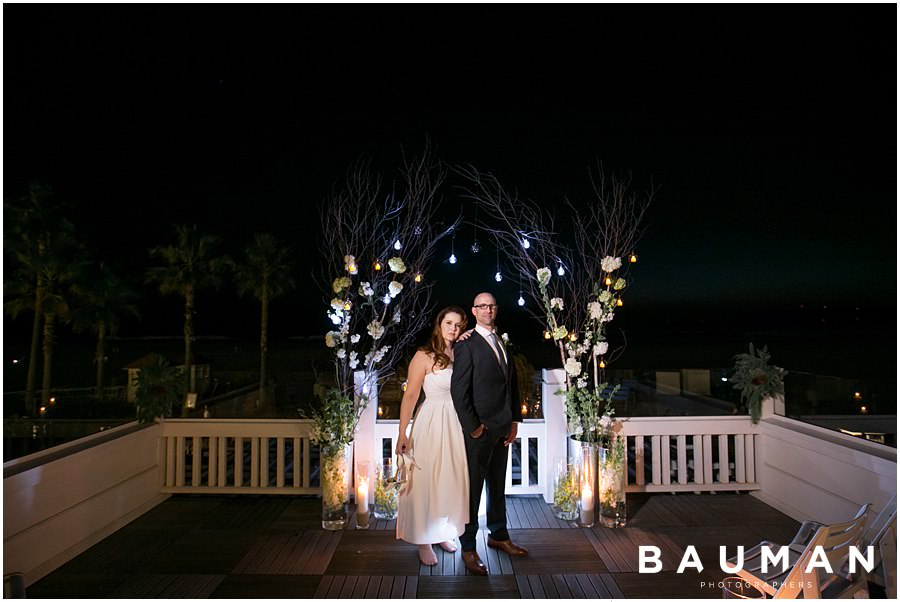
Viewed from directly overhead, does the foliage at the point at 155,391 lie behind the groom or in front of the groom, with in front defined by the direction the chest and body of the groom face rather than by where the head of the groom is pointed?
behind

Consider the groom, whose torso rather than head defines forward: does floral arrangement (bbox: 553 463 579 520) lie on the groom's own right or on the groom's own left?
on the groom's own left

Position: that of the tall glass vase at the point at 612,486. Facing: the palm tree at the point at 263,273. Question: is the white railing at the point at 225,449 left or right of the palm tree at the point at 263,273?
left

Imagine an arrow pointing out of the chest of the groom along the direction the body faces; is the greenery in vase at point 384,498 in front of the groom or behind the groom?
behind

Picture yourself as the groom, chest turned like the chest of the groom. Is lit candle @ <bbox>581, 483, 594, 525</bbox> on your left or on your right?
on your left

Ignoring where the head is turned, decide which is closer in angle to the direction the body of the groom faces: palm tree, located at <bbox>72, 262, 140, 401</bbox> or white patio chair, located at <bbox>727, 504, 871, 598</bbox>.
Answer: the white patio chair

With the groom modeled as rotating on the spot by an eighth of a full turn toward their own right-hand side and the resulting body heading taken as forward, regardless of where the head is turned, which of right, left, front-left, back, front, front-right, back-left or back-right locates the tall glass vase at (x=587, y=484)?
back-left

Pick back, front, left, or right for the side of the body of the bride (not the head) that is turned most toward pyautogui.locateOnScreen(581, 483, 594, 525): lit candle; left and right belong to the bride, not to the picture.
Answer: left

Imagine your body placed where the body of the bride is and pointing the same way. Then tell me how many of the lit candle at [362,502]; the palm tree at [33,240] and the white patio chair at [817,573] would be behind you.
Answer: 2

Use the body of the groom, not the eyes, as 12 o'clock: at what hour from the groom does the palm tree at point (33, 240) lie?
The palm tree is roughly at 6 o'clock from the groom.

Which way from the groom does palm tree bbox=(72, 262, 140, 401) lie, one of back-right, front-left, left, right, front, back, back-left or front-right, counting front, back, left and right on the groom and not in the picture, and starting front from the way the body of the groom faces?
back

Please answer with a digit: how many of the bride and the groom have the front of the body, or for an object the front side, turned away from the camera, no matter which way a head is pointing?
0

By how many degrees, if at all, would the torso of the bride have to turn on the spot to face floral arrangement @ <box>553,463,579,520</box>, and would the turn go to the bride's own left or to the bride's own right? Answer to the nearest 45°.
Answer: approximately 90° to the bride's own left

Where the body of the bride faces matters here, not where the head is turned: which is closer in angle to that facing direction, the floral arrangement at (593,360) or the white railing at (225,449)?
the floral arrangement

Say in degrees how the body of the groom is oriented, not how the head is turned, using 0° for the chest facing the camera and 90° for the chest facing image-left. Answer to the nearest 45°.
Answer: approximately 315°

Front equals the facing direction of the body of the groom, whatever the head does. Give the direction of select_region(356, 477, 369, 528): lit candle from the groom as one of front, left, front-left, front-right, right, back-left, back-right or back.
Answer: back
